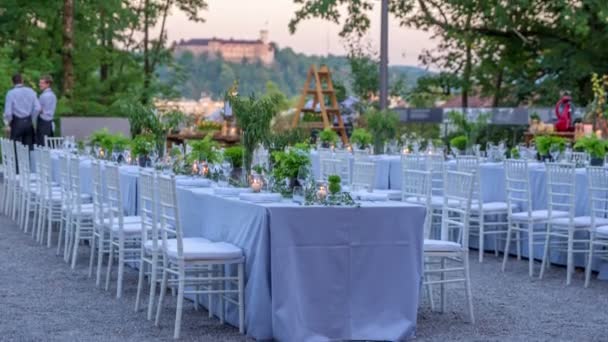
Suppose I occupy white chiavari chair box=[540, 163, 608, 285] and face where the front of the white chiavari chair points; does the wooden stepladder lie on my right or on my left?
on my left

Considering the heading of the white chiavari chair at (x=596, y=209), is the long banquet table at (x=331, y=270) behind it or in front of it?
behind

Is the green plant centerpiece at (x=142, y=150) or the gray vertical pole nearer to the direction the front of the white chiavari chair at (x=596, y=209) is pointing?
the gray vertical pole

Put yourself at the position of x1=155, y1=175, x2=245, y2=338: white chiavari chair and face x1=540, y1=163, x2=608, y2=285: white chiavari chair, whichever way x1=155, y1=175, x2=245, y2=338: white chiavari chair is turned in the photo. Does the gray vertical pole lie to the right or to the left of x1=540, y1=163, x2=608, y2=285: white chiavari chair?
left

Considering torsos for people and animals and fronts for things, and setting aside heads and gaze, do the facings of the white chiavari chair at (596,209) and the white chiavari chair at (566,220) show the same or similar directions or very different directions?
same or similar directions
